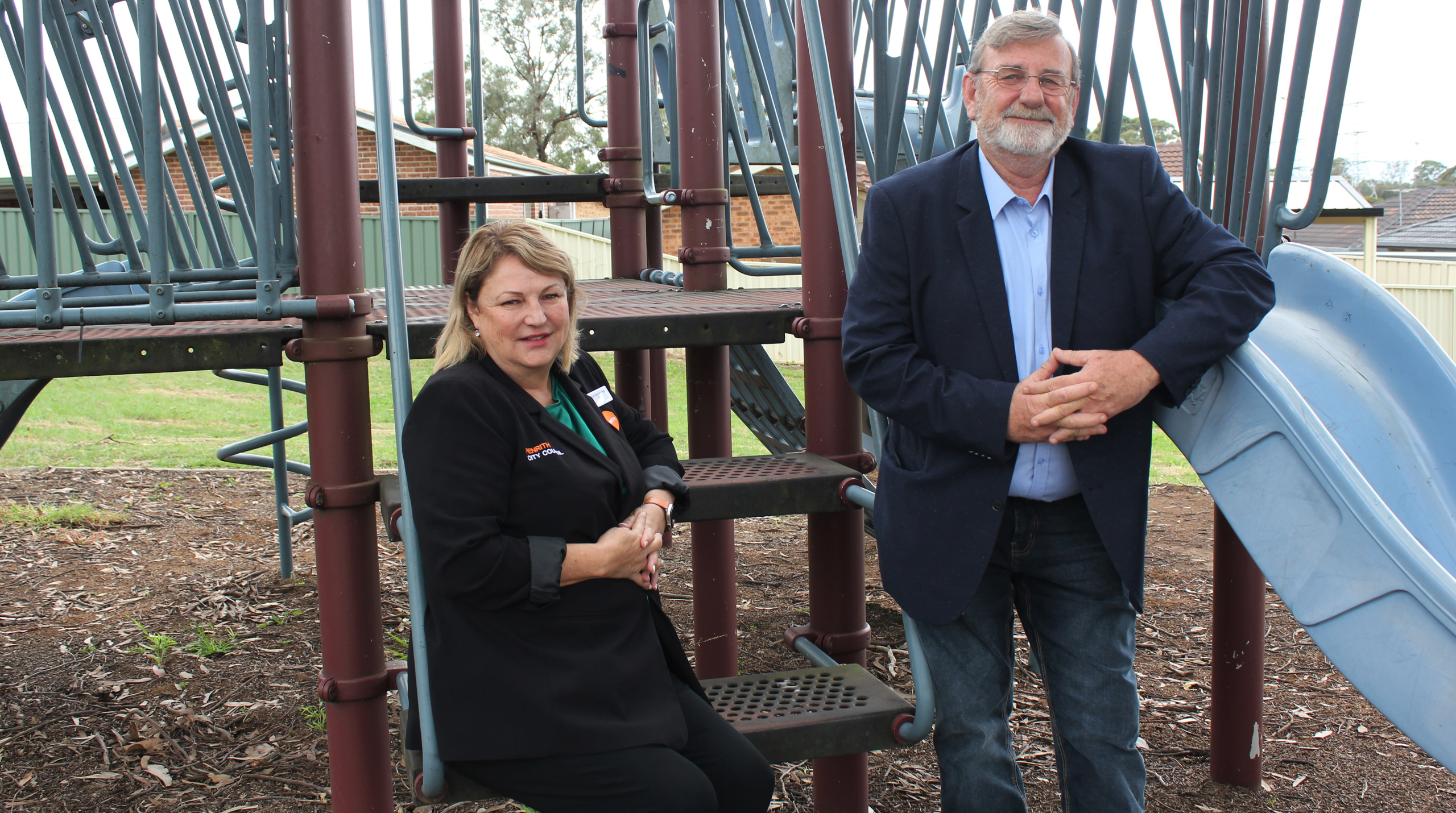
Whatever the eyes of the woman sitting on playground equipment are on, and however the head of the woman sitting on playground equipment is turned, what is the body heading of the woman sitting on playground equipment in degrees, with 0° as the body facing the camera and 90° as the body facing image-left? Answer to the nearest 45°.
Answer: approximately 315°

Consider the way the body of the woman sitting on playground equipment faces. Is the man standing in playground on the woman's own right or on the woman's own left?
on the woman's own left
